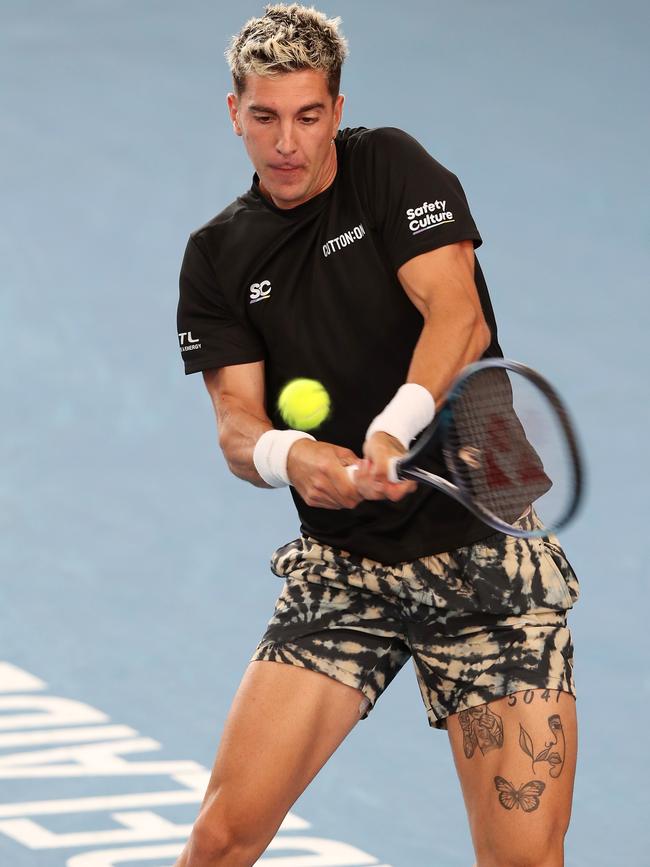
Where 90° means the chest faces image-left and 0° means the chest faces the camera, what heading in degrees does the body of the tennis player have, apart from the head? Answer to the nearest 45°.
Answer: approximately 0°
